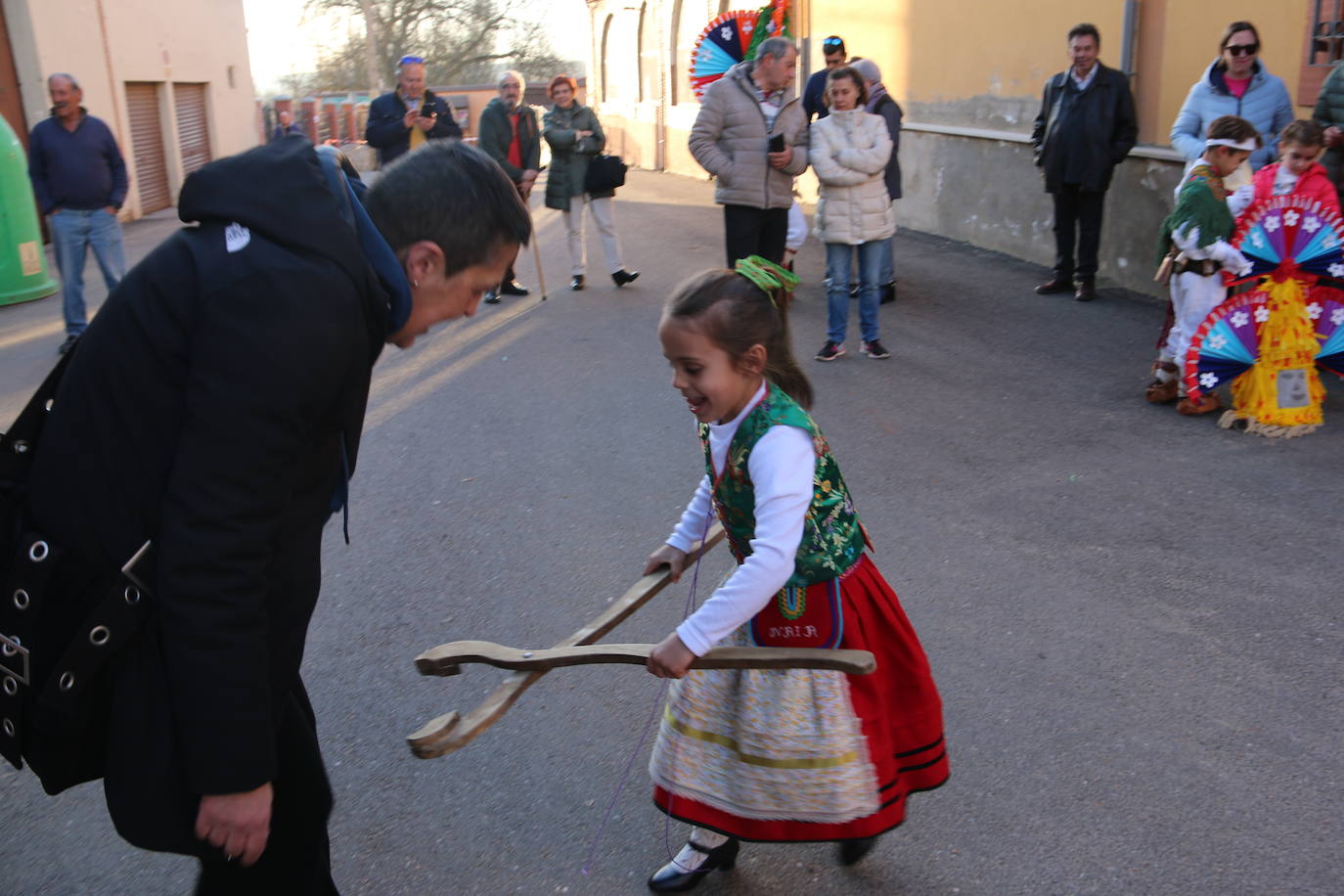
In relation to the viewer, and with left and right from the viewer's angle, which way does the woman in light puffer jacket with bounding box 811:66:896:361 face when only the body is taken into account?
facing the viewer

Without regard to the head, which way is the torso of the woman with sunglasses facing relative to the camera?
toward the camera

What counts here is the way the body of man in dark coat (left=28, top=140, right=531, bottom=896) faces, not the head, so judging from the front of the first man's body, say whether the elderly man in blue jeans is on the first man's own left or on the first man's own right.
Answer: on the first man's own left

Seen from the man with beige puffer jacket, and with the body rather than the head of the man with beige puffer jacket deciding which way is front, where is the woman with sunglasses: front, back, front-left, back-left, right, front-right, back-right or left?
front-left

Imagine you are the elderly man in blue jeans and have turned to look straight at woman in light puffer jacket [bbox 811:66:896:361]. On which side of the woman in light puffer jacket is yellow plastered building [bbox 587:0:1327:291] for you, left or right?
left

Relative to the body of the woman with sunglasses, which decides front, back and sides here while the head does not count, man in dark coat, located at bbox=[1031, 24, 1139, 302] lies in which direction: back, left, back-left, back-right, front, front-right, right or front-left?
back-right

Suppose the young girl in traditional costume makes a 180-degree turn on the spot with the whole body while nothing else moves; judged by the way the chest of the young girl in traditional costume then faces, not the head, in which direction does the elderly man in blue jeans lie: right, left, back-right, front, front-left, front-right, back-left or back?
left

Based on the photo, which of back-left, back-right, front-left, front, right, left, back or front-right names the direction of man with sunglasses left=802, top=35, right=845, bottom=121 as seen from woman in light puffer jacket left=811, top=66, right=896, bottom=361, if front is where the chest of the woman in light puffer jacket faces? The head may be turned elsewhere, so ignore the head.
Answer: back

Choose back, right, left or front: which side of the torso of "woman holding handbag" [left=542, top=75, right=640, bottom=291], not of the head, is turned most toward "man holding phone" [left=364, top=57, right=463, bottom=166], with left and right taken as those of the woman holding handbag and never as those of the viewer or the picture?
right

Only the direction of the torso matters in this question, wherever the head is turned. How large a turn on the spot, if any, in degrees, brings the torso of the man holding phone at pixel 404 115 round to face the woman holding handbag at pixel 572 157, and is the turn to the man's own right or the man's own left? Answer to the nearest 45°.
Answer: approximately 90° to the man's own left

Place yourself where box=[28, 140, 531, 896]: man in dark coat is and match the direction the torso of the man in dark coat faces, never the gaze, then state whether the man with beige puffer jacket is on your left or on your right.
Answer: on your left

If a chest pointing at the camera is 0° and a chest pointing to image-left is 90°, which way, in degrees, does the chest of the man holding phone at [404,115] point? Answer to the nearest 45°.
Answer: approximately 0°

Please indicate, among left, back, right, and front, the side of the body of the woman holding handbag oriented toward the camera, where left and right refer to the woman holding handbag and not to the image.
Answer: front
